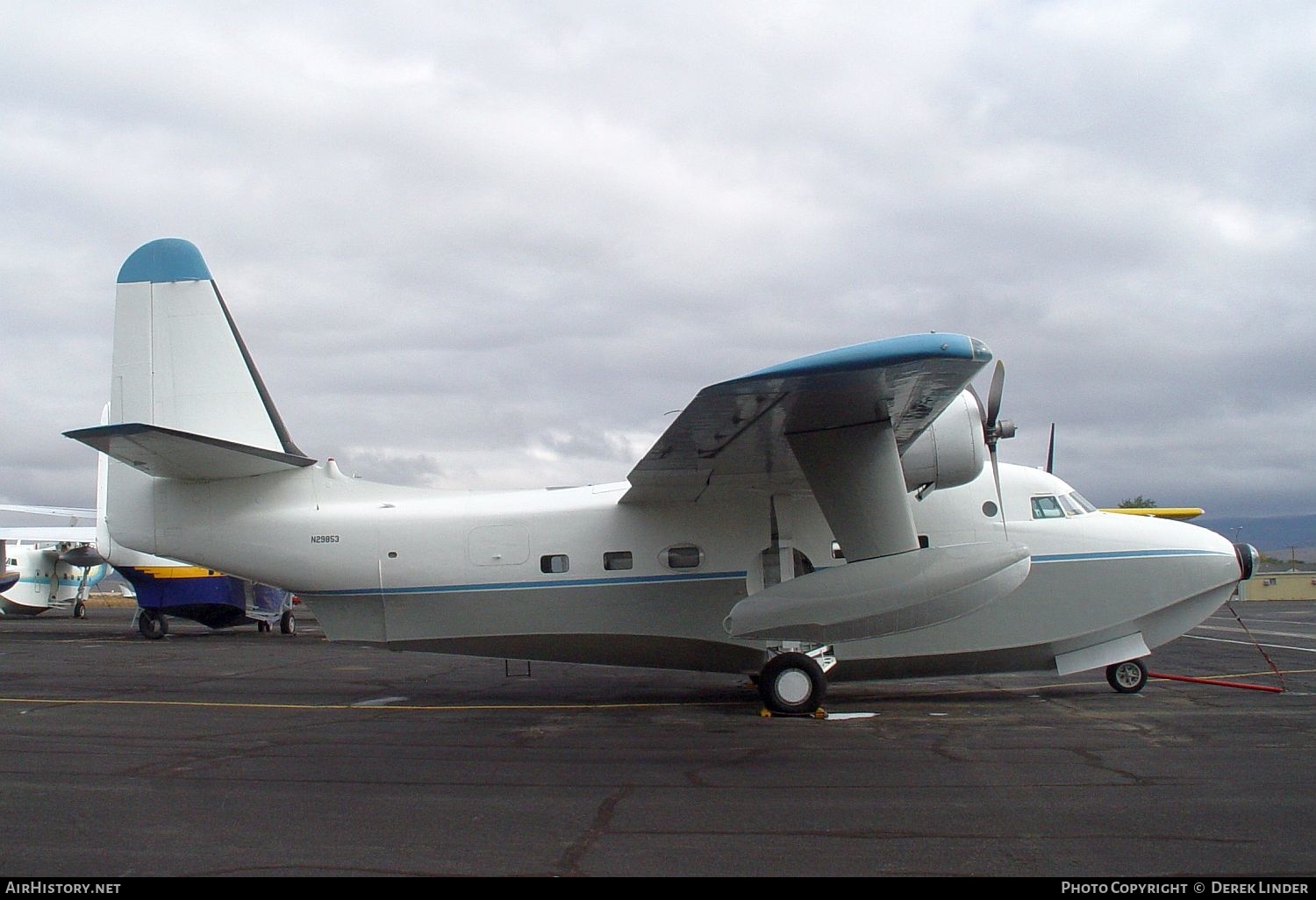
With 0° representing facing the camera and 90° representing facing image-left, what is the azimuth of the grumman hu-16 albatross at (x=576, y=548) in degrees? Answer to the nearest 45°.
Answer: approximately 270°

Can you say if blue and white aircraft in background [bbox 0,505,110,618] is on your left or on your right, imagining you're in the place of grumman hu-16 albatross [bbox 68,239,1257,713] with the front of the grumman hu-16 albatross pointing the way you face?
on your left

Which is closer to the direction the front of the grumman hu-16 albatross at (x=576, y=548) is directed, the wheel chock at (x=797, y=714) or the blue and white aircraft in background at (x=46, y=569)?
the wheel chock

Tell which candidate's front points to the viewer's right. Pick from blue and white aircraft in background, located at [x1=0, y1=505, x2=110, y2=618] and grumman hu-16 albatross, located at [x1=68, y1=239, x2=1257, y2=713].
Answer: the grumman hu-16 albatross

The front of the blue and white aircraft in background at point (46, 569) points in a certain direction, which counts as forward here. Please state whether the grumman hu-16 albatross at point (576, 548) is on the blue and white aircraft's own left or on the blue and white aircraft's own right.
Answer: on the blue and white aircraft's own left

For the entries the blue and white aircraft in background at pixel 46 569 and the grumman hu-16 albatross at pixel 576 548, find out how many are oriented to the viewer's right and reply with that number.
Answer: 1
